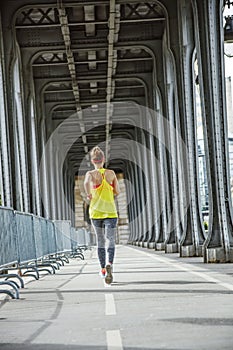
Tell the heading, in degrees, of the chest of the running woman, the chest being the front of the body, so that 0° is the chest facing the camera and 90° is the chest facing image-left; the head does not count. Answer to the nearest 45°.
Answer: approximately 180°
